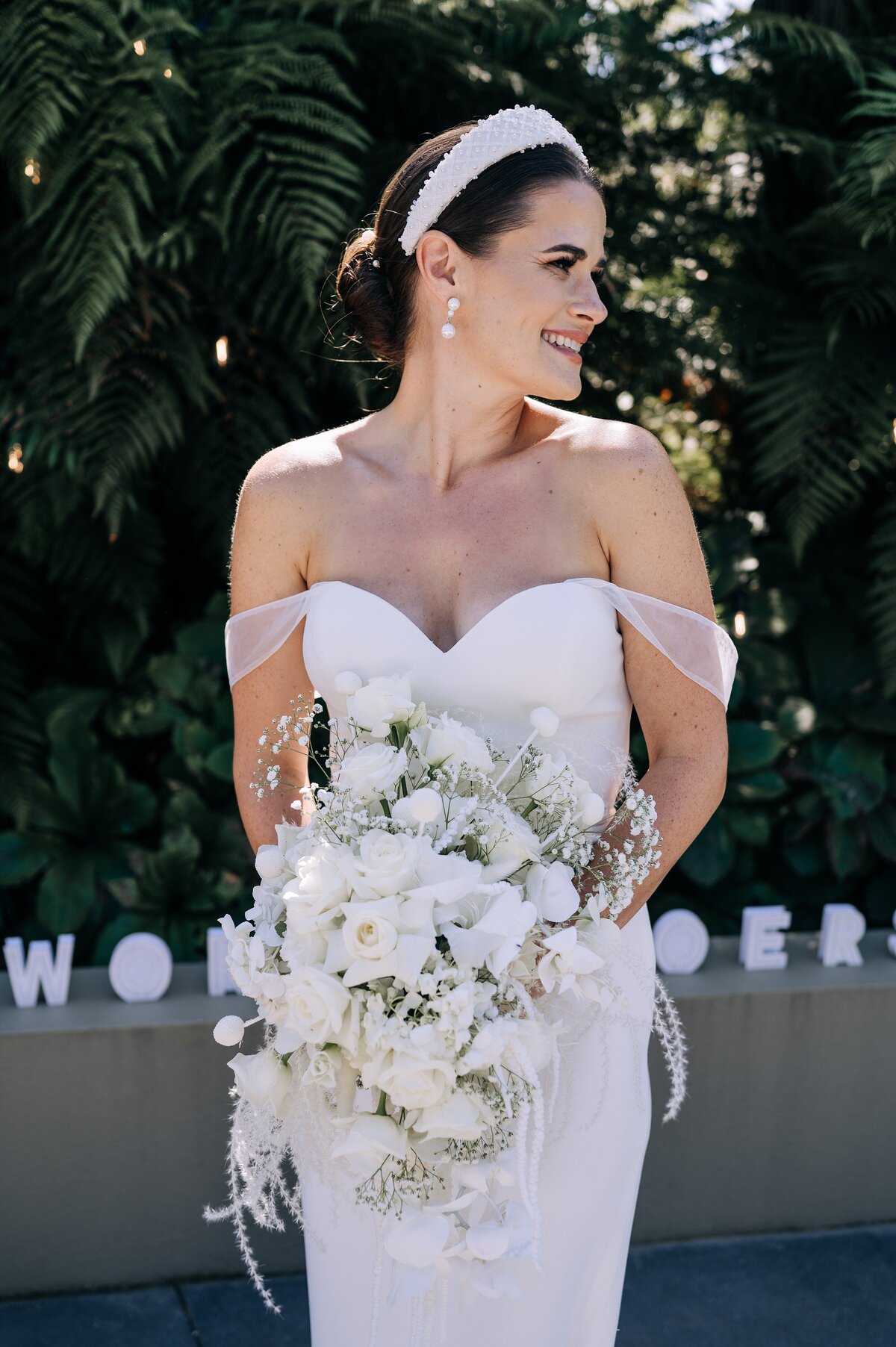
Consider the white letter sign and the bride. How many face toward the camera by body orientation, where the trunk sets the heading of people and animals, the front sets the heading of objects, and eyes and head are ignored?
2

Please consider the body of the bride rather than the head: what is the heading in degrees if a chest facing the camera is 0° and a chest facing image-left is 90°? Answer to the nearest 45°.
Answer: approximately 0°

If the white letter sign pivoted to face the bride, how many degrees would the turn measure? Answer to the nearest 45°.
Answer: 0° — it already faces them

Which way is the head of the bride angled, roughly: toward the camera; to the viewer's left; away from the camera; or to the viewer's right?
to the viewer's right

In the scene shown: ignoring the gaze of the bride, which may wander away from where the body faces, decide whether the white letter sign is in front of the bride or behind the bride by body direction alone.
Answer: behind
